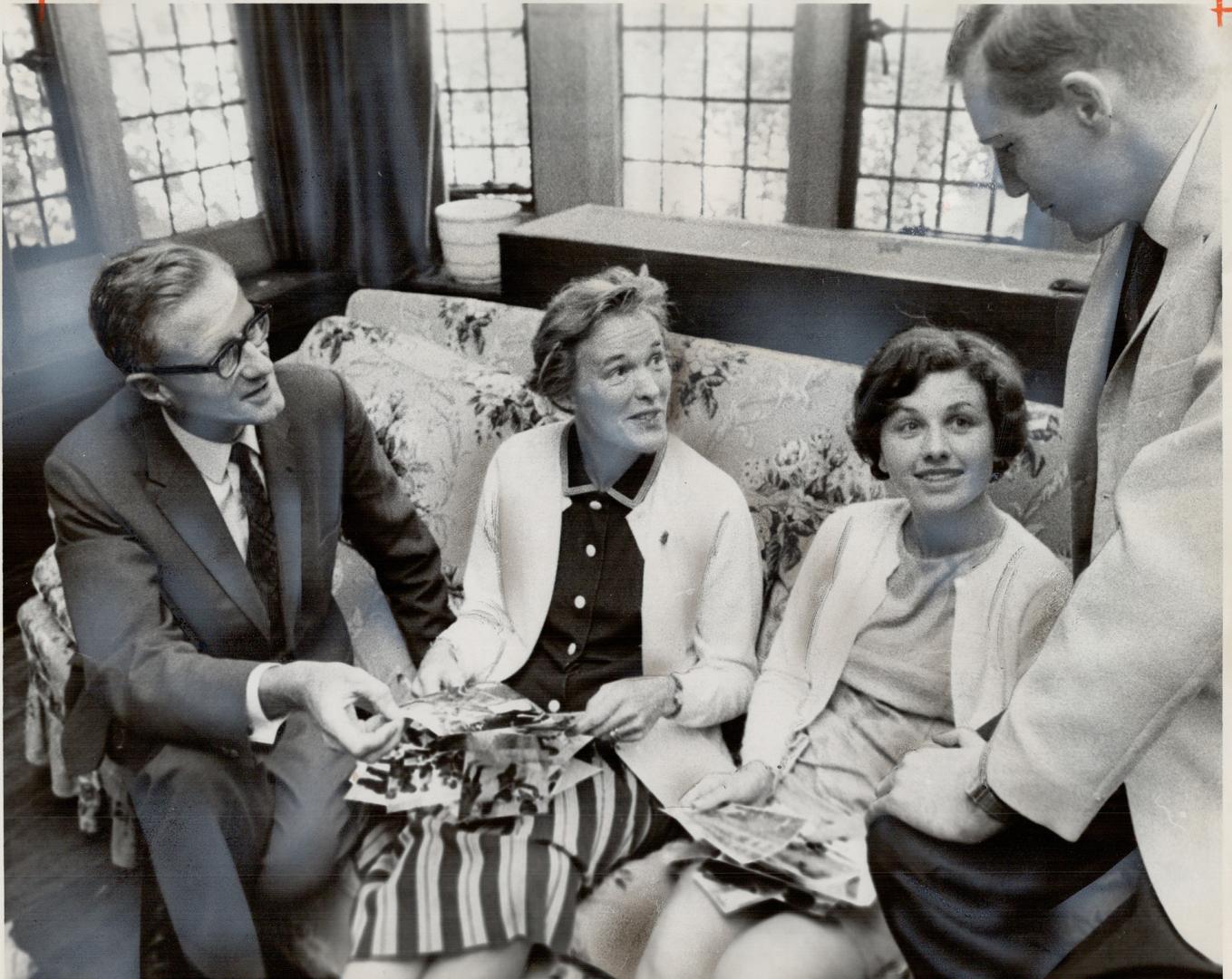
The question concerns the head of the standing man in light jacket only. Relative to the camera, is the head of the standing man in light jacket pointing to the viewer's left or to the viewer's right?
to the viewer's left

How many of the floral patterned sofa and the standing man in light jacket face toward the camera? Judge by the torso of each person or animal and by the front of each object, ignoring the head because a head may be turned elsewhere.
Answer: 1

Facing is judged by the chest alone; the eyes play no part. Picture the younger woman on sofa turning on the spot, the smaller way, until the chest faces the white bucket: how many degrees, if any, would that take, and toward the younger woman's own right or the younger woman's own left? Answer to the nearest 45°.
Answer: approximately 135° to the younger woman's own right

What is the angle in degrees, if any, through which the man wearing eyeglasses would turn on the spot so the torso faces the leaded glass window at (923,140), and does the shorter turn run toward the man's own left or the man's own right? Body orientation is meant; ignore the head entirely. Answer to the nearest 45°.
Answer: approximately 45° to the man's own left

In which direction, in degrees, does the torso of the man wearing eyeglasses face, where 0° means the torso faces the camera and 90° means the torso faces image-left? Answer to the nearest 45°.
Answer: approximately 315°

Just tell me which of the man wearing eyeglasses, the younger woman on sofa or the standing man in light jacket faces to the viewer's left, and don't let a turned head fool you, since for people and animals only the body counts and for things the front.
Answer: the standing man in light jacket

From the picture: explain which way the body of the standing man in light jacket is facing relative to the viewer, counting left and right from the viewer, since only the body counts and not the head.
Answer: facing to the left of the viewer
